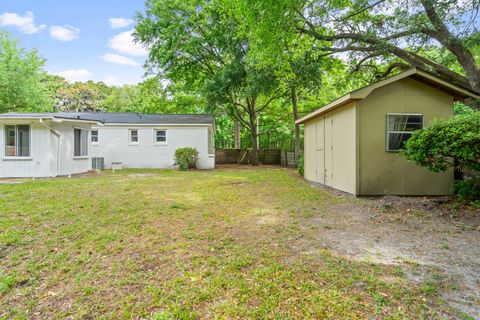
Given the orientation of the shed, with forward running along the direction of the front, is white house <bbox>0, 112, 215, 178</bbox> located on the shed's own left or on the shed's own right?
on the shed's own right

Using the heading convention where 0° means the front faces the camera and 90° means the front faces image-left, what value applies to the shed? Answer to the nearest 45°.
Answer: approximately 45°

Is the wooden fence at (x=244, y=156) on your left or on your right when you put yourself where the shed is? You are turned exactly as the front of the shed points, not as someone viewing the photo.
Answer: on your right

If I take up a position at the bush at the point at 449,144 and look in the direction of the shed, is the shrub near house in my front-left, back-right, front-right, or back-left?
front-left

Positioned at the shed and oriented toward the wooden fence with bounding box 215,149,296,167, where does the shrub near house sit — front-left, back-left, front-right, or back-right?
front-left

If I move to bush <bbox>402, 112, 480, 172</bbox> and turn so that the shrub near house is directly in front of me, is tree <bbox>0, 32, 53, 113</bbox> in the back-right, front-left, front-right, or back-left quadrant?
front-left

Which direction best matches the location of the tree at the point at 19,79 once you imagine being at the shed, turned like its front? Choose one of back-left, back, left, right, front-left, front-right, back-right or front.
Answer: front-right

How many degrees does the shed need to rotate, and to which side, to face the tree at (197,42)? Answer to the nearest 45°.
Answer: approximately 90° to its right
